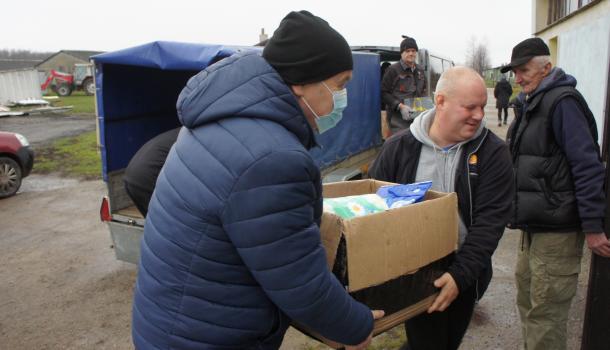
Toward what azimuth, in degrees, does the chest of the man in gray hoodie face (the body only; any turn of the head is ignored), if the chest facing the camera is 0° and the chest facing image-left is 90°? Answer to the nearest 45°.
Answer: approximately 0°

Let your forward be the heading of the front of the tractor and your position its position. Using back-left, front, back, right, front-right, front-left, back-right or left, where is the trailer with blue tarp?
left

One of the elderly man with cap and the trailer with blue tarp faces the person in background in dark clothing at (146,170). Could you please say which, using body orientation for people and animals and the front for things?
the elderly man with cap

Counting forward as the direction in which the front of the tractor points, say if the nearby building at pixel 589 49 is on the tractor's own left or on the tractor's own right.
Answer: on the tractor's own left

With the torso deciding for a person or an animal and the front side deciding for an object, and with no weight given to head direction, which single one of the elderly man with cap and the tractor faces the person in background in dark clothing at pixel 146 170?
the elderly man with cap

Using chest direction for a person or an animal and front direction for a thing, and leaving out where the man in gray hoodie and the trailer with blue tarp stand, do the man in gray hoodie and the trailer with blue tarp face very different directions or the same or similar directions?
very different directions

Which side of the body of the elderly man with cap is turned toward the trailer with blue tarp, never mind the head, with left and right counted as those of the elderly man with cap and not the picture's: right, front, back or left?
front

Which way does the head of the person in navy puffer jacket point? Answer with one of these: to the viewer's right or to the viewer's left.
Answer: to the viewer's right

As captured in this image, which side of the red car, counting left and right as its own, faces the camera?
right

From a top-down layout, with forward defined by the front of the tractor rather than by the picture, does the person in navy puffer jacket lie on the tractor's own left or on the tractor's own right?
on the tractor's own left

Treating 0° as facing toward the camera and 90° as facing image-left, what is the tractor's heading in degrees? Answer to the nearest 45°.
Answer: approximately 90°
